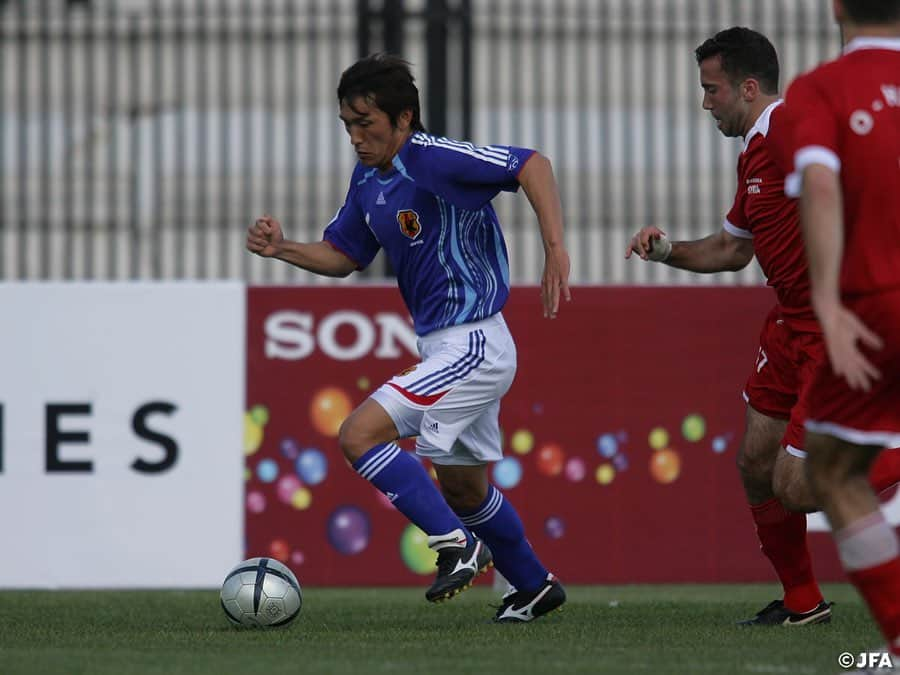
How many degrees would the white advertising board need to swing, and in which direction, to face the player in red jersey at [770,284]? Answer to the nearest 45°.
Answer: approximately 45° to its left

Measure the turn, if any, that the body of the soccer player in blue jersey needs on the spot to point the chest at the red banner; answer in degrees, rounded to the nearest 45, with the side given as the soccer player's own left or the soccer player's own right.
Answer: approximately 135° to the soccer player's own right

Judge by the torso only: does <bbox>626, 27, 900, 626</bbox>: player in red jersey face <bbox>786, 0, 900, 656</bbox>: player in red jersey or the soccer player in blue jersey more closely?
the soccer player in blue jersey

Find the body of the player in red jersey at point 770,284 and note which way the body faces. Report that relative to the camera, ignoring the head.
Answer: to the viewer's left

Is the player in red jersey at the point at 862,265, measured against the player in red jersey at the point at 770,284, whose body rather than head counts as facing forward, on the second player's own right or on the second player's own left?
on the second player's own left

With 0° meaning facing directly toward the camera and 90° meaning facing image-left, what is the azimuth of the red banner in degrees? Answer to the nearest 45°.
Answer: approximately 0°

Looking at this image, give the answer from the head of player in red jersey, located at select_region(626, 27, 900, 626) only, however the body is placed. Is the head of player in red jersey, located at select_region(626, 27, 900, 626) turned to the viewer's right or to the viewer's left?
to the viewer's left

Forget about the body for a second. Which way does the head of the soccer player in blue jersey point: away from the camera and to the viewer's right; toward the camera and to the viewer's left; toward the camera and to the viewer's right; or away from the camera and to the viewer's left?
toward the camera and to the viewer's left

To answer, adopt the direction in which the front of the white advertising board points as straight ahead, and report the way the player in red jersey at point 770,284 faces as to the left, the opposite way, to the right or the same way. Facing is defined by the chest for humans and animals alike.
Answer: to the right

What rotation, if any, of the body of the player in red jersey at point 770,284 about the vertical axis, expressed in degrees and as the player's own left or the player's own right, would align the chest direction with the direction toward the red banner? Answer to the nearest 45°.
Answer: approximately 45° to the player's own right

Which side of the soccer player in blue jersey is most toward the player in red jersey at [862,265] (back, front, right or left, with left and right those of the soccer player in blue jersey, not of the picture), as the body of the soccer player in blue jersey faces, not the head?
left
